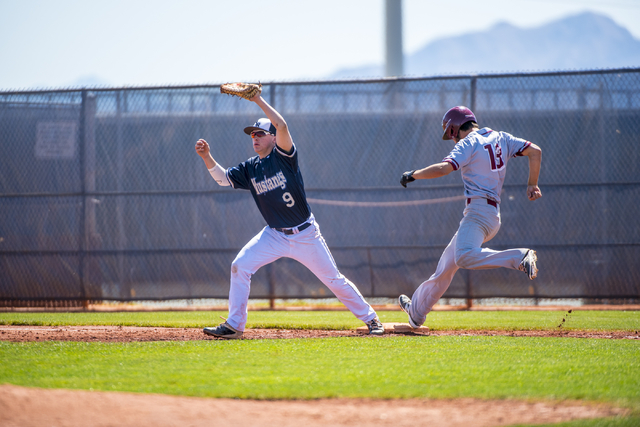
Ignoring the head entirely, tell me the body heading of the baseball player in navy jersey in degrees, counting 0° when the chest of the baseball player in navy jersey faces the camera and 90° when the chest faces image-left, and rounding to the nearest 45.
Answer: approximately 45°

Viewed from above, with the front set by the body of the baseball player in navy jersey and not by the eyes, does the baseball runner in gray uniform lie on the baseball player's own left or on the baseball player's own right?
on the baseball player's own left
